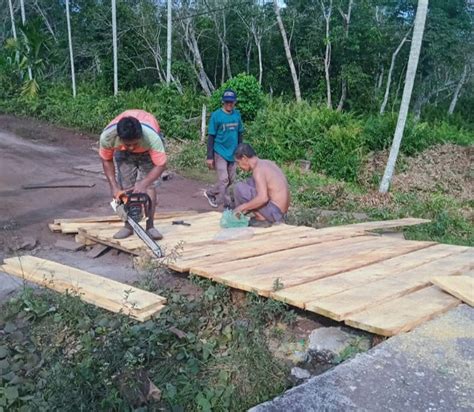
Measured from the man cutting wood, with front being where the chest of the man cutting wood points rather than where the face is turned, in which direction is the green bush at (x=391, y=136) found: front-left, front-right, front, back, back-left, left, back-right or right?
back-left

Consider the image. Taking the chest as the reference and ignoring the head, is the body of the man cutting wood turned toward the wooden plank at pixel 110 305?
yes

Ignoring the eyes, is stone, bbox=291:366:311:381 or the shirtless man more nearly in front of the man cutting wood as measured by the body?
the stone

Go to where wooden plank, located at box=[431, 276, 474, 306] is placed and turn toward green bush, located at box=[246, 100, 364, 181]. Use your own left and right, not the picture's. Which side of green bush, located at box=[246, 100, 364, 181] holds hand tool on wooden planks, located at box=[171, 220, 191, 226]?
left

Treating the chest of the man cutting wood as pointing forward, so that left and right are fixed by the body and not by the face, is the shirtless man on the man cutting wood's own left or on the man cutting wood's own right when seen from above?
on the man cutting wood's own left

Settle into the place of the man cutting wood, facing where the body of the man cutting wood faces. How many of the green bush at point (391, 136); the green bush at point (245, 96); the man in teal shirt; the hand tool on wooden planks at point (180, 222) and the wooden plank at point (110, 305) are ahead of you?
1

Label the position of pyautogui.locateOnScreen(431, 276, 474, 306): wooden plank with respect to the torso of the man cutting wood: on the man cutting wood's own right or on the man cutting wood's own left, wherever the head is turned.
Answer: on the man cutting wood's own left

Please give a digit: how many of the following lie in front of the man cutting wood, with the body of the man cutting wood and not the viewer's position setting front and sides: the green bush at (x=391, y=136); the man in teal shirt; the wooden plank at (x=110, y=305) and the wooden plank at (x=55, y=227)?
1

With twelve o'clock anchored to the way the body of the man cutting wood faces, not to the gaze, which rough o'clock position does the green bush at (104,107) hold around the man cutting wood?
The green bush is roughly at 6 o'clock from the man cutting wood.

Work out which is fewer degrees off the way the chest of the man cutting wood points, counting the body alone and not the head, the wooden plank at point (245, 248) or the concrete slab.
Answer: the concrete slab

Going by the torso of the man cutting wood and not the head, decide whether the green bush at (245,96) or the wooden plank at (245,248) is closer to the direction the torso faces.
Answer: the wooden plank

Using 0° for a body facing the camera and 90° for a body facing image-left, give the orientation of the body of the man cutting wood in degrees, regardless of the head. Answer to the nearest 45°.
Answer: approximately 0°

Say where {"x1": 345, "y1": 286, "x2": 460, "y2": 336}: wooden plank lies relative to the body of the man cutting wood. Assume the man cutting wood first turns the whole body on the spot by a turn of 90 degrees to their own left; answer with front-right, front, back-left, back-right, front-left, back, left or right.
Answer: front-right
